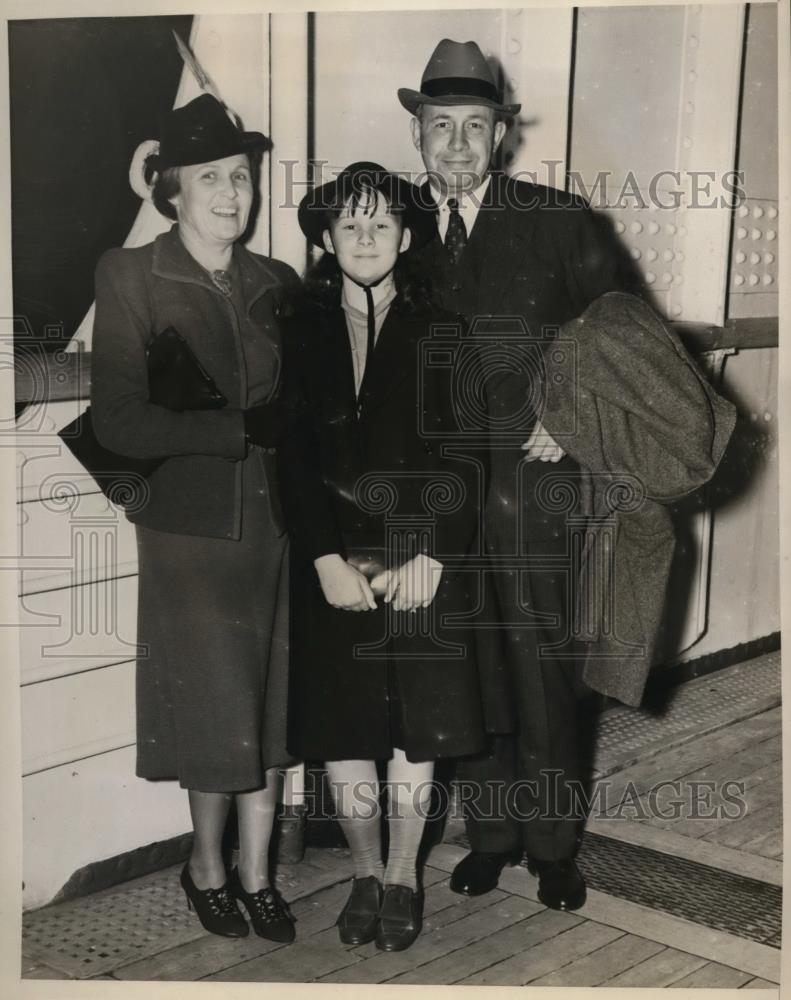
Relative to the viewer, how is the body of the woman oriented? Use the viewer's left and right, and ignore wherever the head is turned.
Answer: facing the viewer and to the right of the viewer

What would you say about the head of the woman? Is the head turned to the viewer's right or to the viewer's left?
to the viewer's right

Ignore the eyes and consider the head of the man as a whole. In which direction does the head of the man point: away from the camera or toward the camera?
toward the camera

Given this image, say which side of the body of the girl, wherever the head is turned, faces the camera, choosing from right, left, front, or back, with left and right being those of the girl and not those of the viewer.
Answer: front

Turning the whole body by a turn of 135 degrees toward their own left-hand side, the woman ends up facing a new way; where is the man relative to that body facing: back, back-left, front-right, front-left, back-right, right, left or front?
right
